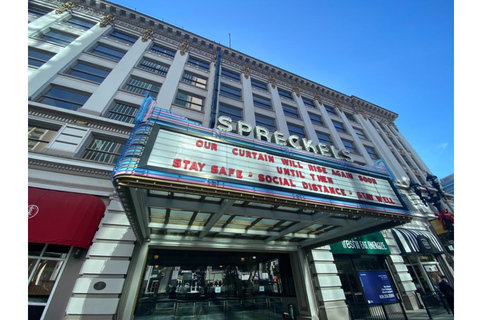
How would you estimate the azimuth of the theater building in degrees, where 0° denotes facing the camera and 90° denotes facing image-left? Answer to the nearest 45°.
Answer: approximately 315°
